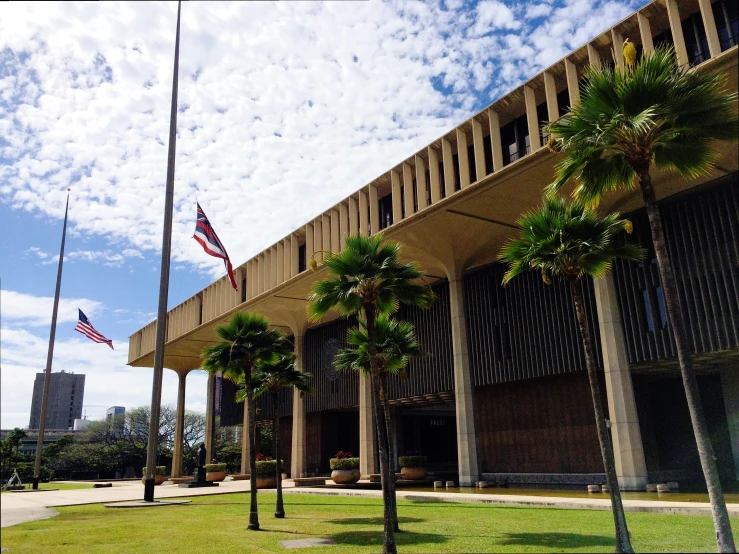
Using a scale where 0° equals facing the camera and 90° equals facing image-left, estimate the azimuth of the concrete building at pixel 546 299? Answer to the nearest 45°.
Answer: approximately 45°

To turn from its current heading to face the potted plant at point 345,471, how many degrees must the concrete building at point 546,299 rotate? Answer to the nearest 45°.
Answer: approximately 90° to its right

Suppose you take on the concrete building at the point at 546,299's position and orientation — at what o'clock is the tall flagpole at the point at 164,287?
The tall flagpole is roughly at 1 o'clock from the concrete building.

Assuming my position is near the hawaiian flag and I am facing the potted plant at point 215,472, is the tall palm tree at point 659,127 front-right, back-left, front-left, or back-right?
back-right

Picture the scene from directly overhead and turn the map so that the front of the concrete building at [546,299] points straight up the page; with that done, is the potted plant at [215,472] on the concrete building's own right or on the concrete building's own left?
on the concrete building's own right
